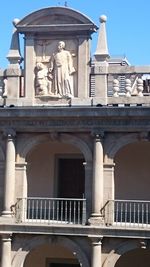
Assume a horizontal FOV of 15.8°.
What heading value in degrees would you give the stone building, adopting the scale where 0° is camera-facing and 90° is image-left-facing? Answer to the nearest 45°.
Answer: approximately 0°

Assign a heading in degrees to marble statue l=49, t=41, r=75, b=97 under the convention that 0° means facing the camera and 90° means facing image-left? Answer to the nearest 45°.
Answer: approximately 0°

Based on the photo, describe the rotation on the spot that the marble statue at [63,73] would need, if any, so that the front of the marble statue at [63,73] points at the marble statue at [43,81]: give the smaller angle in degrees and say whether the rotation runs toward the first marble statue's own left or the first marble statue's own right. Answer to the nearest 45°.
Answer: approximately 90° to the first marble statue's own right
